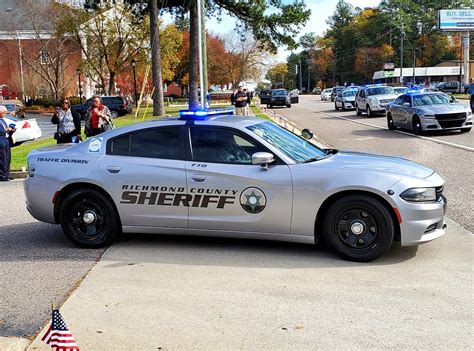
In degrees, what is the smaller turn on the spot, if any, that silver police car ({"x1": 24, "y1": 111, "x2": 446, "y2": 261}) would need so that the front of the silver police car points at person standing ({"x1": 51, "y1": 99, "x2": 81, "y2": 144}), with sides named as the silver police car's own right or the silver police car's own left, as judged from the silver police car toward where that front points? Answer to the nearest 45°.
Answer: approximately 135° to the silver police car's own left

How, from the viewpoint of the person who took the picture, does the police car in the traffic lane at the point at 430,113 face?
facing the viewer and to the right of the viewer

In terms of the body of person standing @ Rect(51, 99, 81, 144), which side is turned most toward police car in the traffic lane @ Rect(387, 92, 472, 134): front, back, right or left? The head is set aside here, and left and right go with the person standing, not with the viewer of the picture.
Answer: left

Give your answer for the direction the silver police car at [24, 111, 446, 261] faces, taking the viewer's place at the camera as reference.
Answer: facing to the right of the viewer

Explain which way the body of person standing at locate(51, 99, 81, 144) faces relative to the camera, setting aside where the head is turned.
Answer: toward the camera

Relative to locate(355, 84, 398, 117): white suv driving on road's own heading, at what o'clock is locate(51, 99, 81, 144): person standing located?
The person standing is roughly at 2 o'clock from the white suv driving on road.

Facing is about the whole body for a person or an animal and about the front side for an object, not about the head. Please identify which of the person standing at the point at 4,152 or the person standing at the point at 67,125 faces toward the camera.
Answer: the person standing at the point at 67,125

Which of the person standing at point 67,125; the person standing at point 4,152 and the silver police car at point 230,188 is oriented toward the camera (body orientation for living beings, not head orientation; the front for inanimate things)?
the person standing at point 67,125

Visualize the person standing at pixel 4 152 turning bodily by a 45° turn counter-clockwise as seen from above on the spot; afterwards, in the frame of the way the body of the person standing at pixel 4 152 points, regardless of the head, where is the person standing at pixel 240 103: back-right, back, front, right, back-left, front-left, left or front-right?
front

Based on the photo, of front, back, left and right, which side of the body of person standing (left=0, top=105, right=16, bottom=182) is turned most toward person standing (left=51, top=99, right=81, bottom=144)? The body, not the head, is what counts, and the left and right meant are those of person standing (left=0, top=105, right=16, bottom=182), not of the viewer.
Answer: front

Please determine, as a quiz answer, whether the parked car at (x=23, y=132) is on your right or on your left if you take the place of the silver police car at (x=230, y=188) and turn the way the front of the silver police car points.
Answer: on your left

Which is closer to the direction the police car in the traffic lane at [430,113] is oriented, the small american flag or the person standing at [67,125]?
the small american flag

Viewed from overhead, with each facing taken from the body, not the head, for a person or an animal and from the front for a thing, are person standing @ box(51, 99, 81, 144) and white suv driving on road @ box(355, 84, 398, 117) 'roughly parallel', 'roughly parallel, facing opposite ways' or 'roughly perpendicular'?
roughly parallel

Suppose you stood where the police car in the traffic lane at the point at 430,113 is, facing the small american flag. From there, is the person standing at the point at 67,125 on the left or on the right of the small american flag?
right

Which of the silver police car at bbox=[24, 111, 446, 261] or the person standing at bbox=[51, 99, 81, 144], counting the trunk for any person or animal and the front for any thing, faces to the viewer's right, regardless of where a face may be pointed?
the silver police car

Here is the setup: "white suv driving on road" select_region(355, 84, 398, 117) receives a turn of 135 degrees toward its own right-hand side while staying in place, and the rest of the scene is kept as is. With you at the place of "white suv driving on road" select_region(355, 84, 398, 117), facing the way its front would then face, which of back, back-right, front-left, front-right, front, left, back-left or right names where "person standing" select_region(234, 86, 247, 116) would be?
front-left

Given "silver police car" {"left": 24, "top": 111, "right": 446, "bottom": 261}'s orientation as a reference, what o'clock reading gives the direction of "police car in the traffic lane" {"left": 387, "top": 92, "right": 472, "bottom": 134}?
The police car in the traffic lane is roughly at 10 o'clock from the silver police car.

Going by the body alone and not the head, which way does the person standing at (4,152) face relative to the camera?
to the viewer's right

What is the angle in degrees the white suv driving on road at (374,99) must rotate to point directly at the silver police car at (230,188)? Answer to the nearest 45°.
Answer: approximately 45° to its right

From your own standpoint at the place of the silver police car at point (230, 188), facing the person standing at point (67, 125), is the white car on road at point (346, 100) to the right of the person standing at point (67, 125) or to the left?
right
